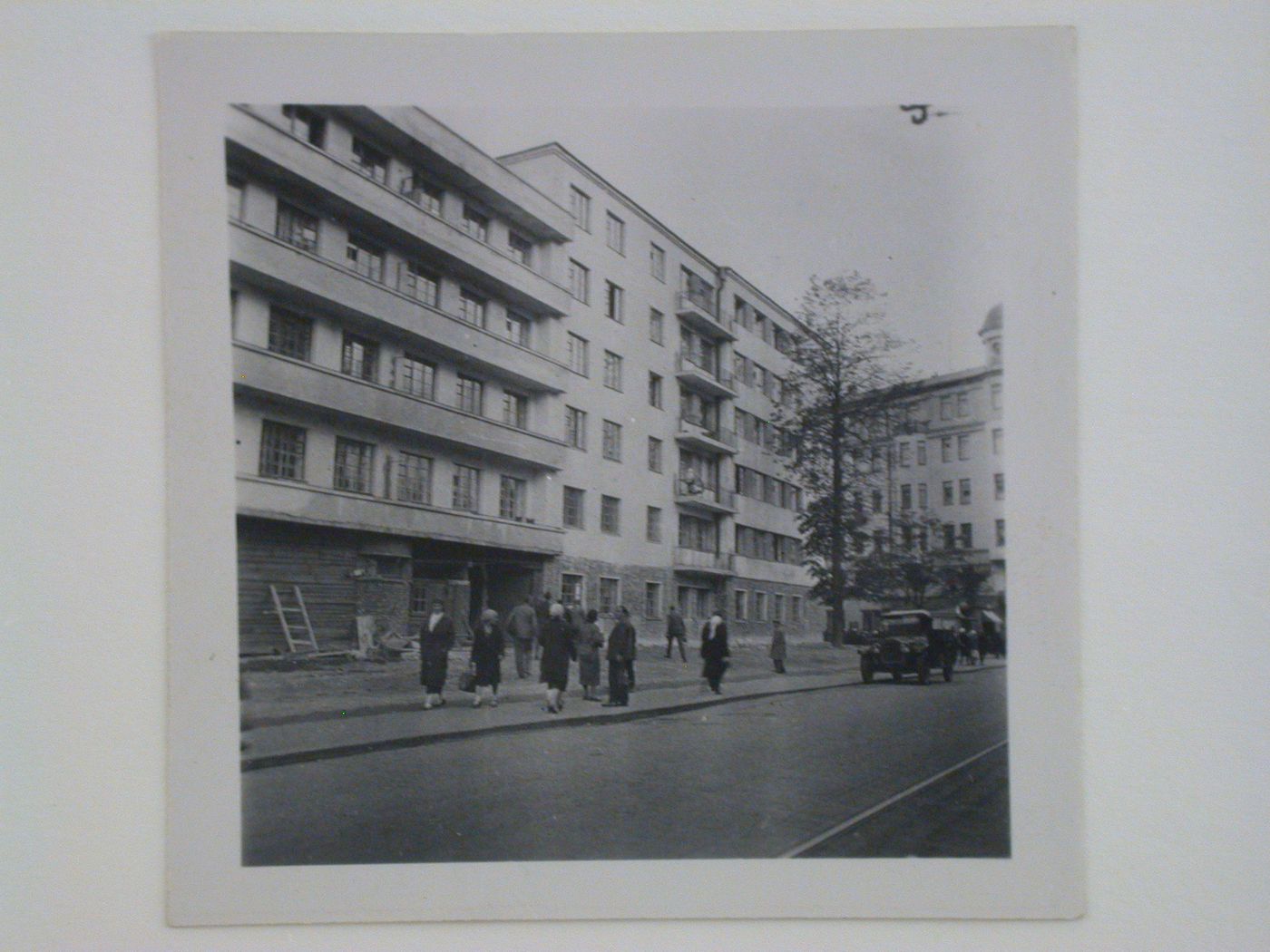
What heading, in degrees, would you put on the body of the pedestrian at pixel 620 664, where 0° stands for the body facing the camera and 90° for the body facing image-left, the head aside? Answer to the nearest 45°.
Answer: approximately 90°

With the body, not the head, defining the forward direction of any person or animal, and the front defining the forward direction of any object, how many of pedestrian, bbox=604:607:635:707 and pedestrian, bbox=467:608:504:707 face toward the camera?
1
